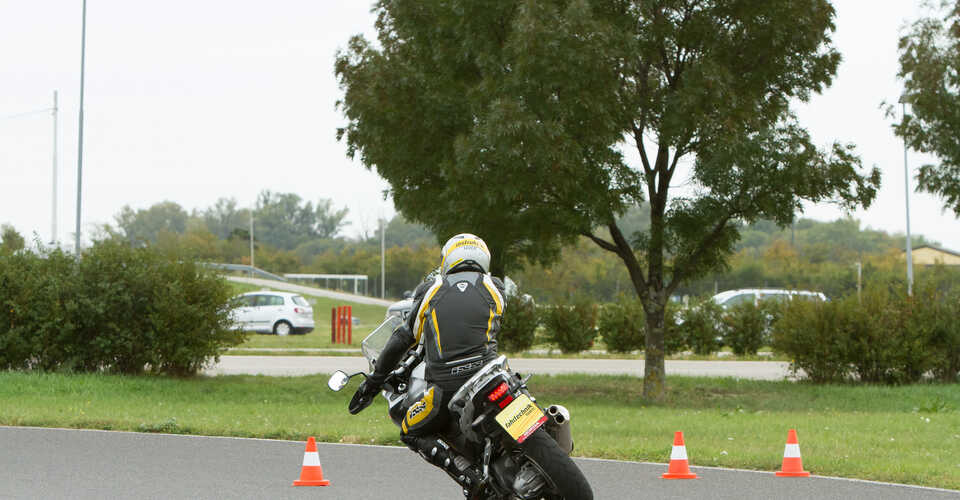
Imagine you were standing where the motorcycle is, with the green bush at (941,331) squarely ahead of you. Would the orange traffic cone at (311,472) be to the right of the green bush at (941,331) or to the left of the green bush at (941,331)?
left

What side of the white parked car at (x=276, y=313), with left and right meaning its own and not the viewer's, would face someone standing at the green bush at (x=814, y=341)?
back

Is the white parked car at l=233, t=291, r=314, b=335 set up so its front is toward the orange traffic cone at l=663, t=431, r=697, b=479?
no

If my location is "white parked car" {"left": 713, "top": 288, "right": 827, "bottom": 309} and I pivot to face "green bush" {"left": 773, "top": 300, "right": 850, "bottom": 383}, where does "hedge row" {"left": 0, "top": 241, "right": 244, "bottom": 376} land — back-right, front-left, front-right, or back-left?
front-right

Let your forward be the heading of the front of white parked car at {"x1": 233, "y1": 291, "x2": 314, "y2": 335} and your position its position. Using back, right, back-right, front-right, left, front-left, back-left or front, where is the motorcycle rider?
back-left

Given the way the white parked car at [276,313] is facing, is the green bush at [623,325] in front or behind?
behind

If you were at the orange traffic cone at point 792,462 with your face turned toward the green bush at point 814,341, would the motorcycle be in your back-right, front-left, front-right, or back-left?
back-left

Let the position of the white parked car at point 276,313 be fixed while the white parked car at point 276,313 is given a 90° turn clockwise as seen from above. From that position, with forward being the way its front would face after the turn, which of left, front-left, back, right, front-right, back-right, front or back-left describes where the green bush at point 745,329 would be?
right

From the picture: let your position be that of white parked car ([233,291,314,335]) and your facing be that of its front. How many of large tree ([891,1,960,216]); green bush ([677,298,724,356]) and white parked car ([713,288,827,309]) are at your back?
3

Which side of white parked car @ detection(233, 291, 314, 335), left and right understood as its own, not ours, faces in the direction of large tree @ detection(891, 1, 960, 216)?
back

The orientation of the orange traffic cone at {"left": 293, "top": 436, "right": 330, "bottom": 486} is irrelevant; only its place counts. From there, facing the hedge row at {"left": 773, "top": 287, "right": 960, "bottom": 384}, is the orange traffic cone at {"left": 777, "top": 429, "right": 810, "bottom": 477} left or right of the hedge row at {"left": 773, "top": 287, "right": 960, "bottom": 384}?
right

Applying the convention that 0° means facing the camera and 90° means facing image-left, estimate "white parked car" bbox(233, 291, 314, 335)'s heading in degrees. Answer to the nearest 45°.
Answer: approximately 135°

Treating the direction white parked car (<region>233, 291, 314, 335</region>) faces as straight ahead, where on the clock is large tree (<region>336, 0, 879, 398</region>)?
The large tree is roughly at 7 o'clock from the white parked car.

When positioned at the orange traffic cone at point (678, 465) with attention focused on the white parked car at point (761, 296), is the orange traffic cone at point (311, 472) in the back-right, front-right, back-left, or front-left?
back-left

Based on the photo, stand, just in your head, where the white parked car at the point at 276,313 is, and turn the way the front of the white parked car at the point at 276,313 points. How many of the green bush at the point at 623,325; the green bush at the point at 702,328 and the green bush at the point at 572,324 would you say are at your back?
3

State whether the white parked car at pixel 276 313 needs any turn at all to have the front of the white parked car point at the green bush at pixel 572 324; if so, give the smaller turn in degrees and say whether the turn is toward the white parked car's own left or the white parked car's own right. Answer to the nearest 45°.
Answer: approximately 180°

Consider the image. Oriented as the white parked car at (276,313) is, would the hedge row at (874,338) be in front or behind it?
behind

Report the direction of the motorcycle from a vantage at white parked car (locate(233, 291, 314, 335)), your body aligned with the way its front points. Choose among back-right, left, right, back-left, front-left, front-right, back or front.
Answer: back-left
